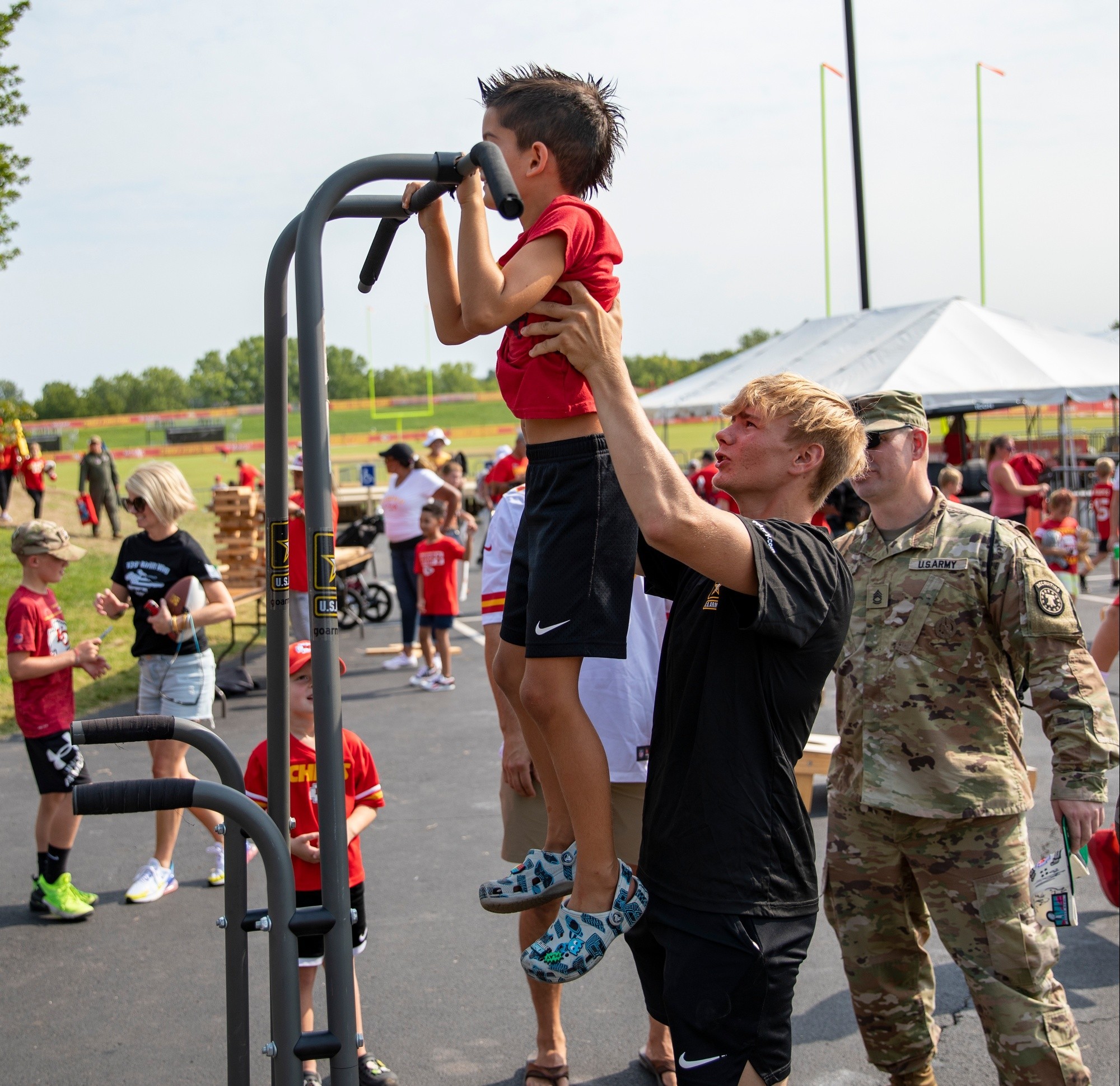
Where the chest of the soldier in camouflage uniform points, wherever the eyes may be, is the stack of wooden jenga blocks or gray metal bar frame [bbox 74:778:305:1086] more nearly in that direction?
the gray metal bar frame

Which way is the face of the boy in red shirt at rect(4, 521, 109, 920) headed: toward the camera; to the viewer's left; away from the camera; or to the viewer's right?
to the viewer's right

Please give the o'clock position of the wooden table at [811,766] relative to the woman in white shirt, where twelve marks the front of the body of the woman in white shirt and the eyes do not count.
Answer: The wooden table is roughly at 10 o'clock from the woman in white shirt.

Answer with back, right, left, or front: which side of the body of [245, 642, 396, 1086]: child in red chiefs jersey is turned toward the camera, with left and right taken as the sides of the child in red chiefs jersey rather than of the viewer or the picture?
front

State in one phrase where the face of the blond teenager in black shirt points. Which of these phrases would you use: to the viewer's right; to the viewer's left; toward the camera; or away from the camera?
to the viewer's left

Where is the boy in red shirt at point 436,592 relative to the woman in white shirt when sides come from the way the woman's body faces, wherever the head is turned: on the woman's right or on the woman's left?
on the woman's left

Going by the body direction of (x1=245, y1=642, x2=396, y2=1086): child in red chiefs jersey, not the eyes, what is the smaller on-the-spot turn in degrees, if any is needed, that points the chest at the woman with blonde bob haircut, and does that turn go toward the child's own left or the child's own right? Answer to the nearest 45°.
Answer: approximately 180°

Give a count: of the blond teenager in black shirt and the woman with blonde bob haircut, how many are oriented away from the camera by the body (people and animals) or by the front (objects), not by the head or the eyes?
0

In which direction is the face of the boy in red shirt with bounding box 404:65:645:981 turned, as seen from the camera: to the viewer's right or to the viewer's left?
to the viewer's left

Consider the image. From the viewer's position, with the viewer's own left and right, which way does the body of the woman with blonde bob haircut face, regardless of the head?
facing the viewer and to the left of the viewer

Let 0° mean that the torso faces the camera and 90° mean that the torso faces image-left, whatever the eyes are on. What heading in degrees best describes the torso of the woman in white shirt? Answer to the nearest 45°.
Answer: approximately 45°

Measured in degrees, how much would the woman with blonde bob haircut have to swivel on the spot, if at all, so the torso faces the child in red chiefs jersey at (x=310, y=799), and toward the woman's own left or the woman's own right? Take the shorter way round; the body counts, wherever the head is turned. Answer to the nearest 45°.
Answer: approximately 45° to the woman's own left
